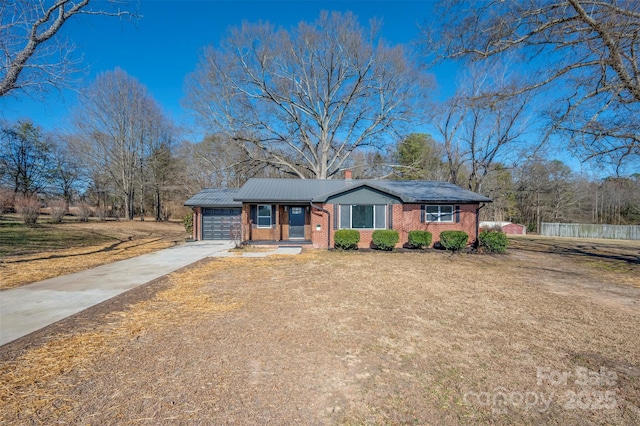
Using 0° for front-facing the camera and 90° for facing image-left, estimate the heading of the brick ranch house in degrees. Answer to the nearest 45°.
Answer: approximately 0°

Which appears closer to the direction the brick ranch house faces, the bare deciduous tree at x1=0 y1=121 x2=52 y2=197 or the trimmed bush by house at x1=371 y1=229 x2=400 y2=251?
the trimmed bush by house

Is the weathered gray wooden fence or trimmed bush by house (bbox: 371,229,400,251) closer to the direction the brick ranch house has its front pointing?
the trimmed bush by house

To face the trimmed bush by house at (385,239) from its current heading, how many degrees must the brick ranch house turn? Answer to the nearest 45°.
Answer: approximately 45° to its left

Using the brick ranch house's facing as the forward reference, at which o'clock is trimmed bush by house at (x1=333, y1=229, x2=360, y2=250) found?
The trimmed bush by house is roughly at 1 o'clock from the brick ranch house.

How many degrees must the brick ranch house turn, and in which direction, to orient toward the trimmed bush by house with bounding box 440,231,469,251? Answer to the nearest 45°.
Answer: approximately 90° to its left

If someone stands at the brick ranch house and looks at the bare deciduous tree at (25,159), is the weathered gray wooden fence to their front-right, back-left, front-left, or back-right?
back-right

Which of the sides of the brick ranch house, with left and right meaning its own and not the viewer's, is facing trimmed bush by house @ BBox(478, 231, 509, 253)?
left
